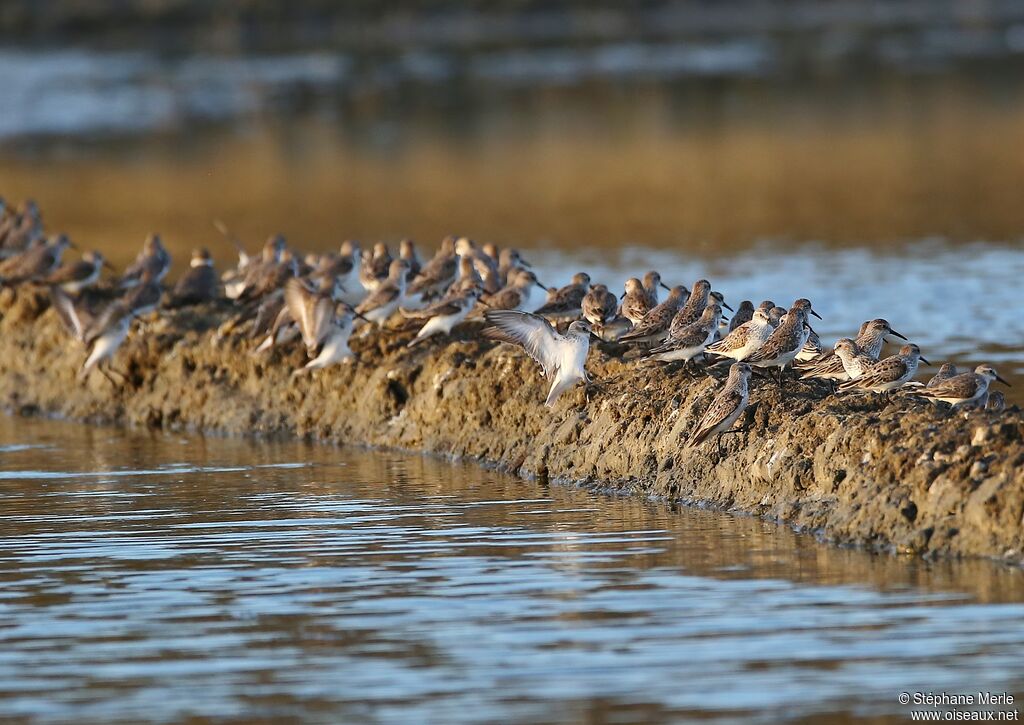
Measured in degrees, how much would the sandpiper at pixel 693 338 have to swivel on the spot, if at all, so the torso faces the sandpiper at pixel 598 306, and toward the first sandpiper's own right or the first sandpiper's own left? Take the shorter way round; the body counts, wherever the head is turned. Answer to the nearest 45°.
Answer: approximately 135° to the first sandpiper's own left

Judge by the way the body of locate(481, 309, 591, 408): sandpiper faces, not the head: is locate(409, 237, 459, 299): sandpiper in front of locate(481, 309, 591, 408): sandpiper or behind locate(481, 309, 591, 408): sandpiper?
behind

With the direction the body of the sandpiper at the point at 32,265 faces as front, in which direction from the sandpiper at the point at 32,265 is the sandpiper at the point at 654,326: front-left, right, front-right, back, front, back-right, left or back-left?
front-right

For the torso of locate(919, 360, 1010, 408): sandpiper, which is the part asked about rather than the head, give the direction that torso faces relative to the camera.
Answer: to the viewer's right

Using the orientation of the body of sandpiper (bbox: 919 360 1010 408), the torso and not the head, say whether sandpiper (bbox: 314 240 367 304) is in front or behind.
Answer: behind

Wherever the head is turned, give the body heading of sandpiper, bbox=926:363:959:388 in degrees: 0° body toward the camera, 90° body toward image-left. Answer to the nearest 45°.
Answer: approximately 270°

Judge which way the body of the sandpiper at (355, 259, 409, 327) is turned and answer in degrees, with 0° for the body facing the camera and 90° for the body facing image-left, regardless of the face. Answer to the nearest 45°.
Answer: approximately 270°

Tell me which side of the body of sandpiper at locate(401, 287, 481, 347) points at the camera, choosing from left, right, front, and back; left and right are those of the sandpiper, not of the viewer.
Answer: right

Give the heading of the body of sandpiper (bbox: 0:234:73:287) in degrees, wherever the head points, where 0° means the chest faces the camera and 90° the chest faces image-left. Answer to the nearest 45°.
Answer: approximately 270°

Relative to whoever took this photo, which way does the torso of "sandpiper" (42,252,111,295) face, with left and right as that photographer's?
facing to the right of the viewer

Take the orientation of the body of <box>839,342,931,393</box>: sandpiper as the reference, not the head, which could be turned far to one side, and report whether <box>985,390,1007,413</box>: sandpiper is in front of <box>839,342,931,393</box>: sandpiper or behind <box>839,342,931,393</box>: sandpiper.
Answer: in front

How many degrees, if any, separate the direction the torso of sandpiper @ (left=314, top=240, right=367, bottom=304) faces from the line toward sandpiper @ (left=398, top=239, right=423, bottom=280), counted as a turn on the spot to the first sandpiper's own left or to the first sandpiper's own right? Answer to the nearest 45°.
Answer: approximately 45° to the first sandpiper's own left

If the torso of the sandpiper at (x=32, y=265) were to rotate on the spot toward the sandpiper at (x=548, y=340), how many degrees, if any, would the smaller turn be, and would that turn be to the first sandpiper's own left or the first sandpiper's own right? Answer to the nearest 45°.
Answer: approximately 45° to the first sandpiper's own right
